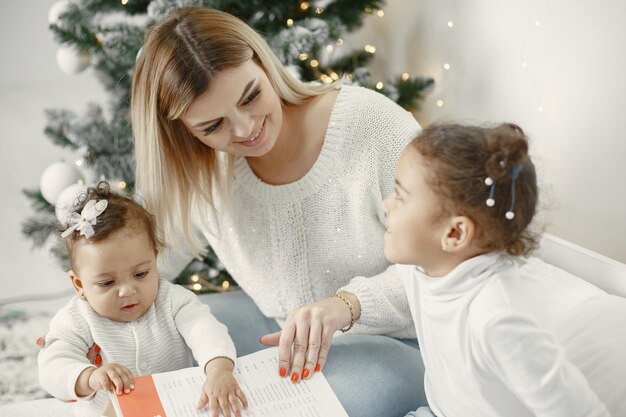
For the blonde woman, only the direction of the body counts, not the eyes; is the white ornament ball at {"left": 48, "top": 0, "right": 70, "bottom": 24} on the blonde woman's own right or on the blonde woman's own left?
on the blonde woman's own right

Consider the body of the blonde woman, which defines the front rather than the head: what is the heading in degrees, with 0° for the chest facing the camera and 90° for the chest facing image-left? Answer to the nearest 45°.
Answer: approximately 0°

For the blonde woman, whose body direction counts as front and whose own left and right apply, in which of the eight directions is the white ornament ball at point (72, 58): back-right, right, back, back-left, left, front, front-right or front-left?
back-right

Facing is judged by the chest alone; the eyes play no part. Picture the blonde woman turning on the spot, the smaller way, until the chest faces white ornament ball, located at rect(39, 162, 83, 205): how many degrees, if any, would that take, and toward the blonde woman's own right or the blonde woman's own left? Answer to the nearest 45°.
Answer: approximately 135° to the blonde woman's own right
